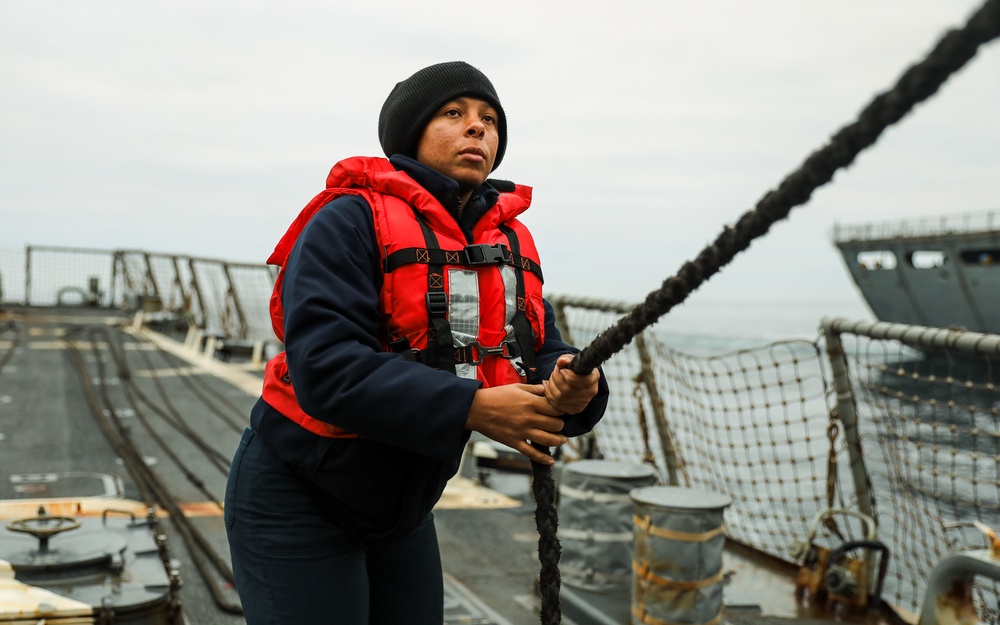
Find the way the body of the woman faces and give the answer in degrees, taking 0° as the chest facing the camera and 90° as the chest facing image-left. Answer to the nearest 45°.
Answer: approximately 315°

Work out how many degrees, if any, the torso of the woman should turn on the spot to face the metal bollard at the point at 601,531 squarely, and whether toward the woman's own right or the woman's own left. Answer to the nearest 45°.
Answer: approximately 90° to the woman's own left

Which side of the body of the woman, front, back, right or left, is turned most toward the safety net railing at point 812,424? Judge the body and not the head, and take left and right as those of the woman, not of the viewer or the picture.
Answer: left
